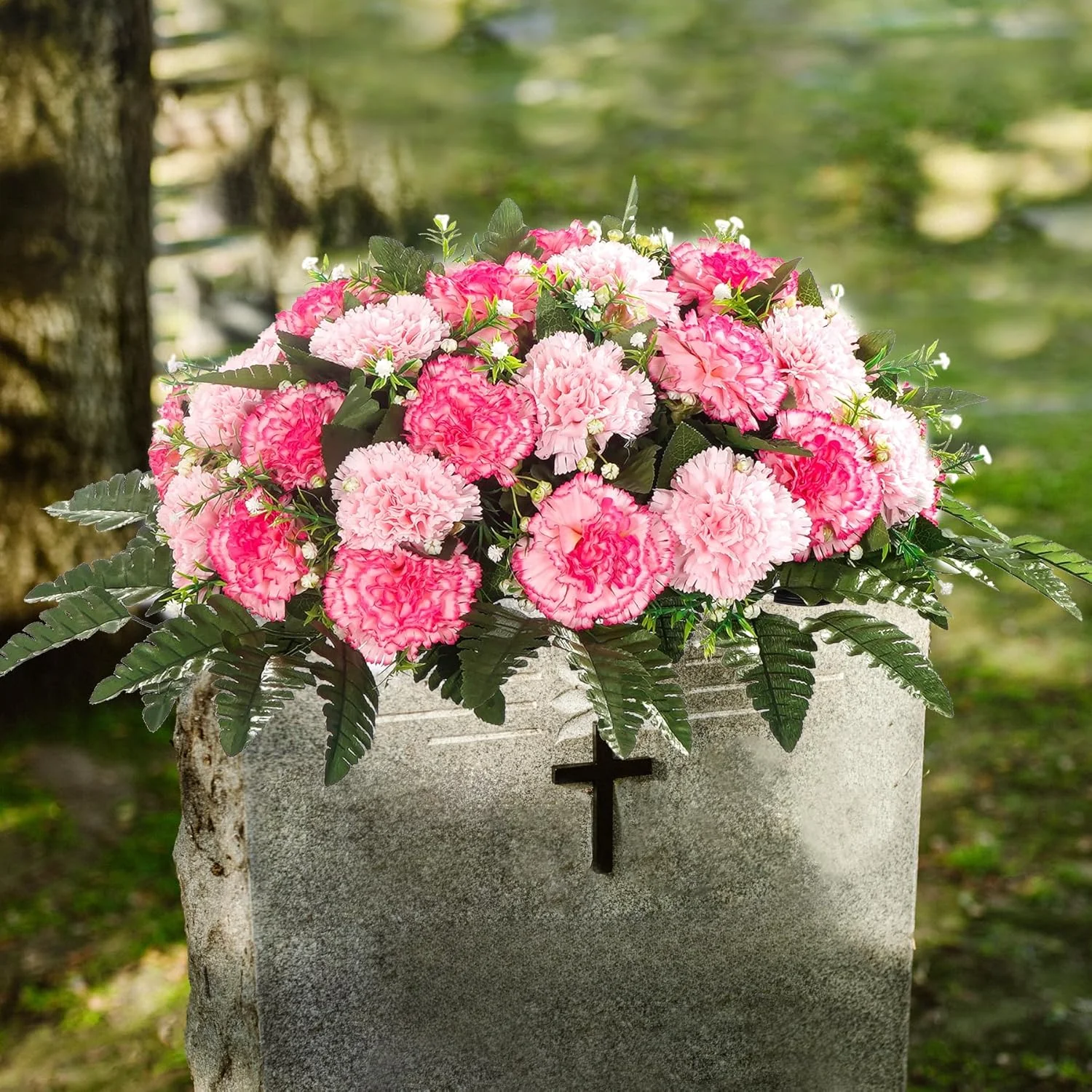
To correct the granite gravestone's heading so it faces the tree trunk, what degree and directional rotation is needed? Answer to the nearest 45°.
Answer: approximately 135° to its right

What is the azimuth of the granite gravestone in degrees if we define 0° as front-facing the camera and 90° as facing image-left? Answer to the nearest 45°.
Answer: approximately 0°
